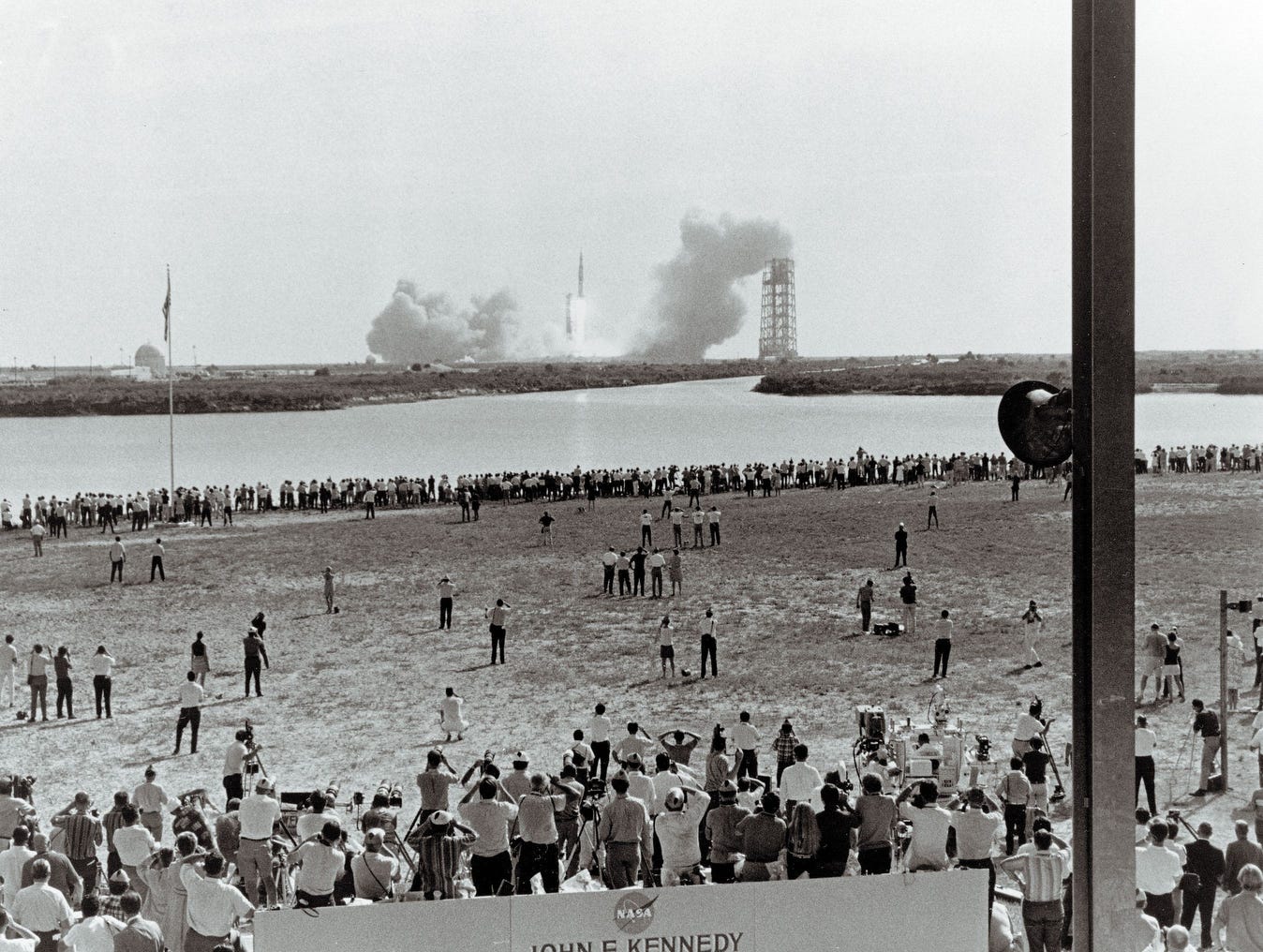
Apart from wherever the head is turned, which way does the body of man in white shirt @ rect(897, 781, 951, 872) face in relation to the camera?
away from the camera

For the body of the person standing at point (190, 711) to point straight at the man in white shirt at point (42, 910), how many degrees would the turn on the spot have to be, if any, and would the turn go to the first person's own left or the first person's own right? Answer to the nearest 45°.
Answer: approximately 180°

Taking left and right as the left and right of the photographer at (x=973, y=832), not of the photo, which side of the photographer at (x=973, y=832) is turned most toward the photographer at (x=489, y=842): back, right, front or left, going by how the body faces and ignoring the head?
left

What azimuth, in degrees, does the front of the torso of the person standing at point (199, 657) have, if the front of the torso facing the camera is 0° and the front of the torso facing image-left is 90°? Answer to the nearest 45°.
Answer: approximately 180°

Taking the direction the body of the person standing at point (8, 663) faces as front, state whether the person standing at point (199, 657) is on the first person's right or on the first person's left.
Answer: on the first person's right

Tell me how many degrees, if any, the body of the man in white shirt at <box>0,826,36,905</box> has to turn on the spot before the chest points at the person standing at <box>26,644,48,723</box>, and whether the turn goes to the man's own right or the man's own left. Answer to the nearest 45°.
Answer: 0° — they already face them

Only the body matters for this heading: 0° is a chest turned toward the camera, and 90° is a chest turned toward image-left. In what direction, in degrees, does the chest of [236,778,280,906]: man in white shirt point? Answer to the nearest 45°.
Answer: approximately 180°

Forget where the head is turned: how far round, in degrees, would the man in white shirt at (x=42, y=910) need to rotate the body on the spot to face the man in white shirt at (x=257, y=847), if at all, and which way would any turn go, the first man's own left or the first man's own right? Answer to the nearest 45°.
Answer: approximately 45° to the first man's own right

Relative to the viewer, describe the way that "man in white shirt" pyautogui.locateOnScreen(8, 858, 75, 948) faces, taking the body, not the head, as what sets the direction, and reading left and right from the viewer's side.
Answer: facing away from the viewer

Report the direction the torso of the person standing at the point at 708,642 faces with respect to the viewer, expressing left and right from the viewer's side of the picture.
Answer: facing away from the viewer

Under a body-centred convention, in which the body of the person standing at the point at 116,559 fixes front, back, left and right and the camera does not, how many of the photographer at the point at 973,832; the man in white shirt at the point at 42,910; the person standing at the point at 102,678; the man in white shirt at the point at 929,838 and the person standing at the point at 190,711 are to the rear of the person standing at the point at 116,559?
5

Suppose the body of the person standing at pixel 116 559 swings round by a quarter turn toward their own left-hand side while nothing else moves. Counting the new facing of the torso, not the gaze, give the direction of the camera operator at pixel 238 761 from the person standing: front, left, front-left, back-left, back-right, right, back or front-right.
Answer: left

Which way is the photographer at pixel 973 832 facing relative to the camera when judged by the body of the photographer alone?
away from the camera

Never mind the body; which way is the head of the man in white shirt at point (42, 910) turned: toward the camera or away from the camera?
away from the camera
